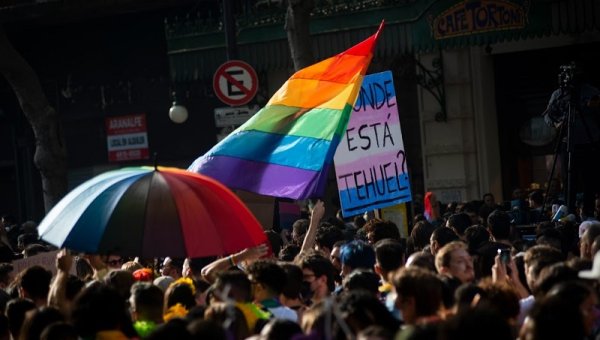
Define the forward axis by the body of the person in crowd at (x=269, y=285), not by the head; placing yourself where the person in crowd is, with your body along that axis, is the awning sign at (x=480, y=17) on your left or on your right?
on your right

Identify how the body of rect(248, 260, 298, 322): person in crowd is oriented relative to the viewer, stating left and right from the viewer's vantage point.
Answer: facing away from the viewer and to the left of the viewer

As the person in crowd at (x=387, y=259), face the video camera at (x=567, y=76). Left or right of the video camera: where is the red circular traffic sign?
left

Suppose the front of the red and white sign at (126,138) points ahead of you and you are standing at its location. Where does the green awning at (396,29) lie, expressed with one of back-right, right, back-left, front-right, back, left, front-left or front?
front-left

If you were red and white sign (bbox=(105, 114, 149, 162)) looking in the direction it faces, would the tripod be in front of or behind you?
in front

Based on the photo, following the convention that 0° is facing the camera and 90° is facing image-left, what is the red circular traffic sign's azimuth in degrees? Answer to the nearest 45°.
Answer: approximately 0°

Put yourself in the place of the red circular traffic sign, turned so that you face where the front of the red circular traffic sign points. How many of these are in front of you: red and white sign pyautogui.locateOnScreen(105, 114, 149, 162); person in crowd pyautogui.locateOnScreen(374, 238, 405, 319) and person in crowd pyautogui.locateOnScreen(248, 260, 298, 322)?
2

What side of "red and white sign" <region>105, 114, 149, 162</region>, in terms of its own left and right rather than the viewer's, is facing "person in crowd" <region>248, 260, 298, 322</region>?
front

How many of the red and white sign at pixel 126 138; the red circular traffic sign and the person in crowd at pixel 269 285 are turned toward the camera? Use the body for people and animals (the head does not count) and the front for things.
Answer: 2

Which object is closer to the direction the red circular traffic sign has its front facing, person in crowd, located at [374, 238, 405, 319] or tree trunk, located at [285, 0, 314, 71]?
the person in crowd

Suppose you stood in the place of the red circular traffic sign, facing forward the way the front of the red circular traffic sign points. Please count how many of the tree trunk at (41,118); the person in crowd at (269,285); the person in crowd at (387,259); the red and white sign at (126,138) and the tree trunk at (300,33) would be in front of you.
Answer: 2

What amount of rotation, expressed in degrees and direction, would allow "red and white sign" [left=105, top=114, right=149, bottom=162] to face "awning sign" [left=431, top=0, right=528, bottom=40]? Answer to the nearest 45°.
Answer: approximately 45° to its left

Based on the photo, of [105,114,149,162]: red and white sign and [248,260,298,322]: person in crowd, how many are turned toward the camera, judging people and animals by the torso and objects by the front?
1

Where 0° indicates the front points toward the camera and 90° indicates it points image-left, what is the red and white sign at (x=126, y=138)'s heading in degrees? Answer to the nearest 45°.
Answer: approximately 0°
